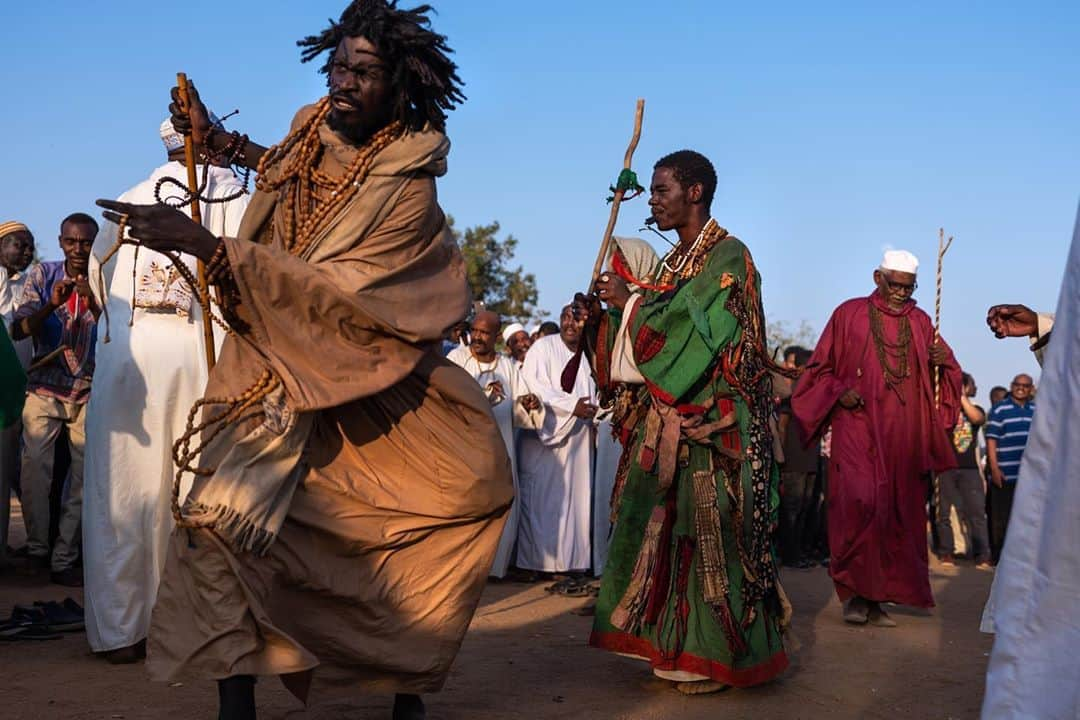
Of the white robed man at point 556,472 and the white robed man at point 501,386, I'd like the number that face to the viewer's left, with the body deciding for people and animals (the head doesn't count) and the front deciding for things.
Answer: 0

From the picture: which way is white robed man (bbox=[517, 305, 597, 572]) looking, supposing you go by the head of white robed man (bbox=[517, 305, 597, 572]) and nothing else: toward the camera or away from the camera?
toward the camera

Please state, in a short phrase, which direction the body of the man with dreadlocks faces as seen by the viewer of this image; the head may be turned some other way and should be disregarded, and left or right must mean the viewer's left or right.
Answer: facing the viewer and to the left of the viewer

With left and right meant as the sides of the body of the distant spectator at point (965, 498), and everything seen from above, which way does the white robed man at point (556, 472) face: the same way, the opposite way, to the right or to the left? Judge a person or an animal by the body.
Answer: to the left

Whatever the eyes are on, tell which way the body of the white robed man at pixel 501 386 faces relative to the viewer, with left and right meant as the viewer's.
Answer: facing the viewer

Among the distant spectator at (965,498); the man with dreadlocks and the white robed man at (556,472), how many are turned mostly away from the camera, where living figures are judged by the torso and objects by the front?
0

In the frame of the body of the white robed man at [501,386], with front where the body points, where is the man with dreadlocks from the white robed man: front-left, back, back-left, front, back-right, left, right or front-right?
front

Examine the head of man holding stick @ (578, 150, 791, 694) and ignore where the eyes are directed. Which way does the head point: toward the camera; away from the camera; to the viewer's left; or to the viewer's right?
to the viewer's left

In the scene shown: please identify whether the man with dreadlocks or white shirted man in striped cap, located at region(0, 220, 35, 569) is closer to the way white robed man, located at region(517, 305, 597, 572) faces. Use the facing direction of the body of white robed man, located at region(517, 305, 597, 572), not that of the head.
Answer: the man with dreadlocks

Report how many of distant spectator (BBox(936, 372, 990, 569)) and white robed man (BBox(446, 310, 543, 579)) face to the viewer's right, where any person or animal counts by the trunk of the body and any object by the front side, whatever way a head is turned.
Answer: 0

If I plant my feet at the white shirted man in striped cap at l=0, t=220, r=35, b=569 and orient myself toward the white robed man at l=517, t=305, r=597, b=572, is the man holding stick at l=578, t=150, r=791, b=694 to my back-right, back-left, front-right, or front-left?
front-right

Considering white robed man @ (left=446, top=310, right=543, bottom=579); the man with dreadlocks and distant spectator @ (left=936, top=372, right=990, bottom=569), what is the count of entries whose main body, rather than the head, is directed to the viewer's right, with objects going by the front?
0
